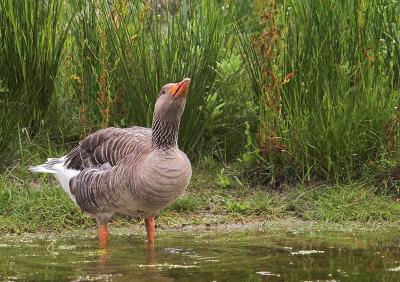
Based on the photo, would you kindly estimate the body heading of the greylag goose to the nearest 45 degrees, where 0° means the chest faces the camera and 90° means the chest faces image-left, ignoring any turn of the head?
approximately 315°
